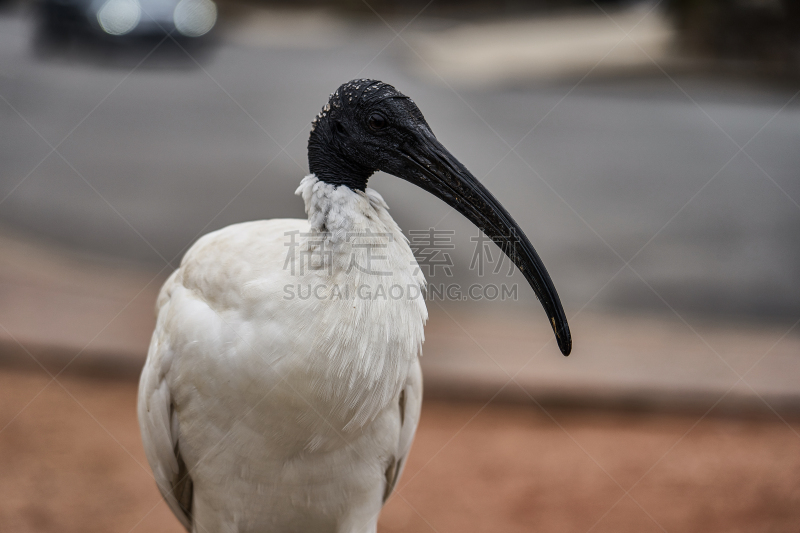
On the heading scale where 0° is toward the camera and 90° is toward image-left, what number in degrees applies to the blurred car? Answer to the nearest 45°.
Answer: approximately 315°

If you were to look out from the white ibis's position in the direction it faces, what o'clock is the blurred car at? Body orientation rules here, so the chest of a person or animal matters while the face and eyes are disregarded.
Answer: The blurred car is roughly at 7 o'clock from the white ibis.

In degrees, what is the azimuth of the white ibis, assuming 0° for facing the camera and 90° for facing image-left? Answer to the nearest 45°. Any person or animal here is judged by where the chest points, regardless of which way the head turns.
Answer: approximately 315°

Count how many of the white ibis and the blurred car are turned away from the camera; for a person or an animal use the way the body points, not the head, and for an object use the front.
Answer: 0

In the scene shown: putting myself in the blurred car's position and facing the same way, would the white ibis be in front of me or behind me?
in front
